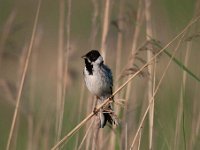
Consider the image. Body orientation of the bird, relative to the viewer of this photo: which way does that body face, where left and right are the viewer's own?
facing the viewer and to the left of the viewer
